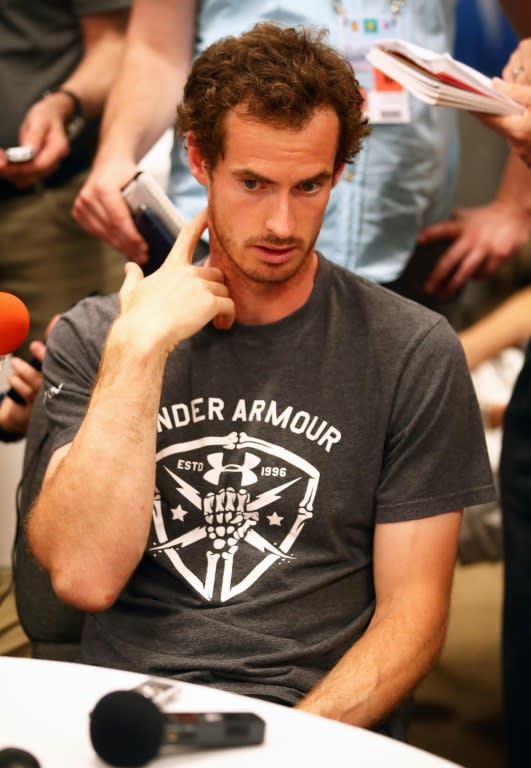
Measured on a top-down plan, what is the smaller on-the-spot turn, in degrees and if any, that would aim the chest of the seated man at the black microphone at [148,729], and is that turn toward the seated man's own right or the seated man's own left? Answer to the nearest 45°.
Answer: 0° — they already face it

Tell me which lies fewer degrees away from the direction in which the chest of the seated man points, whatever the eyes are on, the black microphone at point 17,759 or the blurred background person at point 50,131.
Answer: the black microphone

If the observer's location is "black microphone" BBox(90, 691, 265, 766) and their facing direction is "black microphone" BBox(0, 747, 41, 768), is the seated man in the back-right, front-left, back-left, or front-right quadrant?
back-right

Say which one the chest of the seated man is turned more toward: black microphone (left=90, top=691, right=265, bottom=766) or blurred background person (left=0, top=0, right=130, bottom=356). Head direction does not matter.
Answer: the black microphone

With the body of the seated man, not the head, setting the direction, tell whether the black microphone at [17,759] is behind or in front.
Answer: in front

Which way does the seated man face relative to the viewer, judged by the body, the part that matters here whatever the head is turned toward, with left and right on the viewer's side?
facing the viewer
